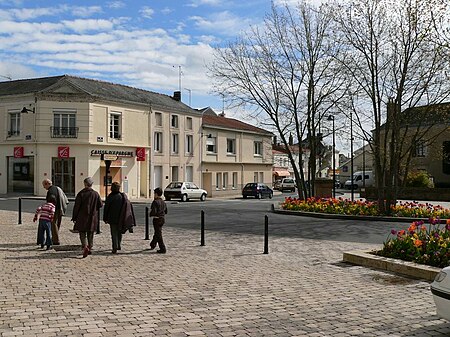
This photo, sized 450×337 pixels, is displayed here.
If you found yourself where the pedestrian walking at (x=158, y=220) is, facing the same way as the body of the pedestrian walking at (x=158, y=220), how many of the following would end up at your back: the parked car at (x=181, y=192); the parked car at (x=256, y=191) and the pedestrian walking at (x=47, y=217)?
0

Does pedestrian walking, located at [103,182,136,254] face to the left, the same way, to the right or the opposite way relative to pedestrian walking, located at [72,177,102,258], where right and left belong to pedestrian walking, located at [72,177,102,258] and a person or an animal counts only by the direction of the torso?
the same way

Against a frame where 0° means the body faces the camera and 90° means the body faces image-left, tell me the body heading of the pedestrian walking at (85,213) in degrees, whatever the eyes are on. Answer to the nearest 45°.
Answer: approximately 180°

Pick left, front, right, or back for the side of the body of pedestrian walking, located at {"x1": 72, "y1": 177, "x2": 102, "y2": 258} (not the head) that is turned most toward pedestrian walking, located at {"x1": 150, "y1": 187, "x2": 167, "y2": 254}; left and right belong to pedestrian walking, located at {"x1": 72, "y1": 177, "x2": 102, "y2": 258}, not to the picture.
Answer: right

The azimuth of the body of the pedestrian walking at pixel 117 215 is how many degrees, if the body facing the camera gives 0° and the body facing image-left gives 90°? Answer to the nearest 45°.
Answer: approximately 180°

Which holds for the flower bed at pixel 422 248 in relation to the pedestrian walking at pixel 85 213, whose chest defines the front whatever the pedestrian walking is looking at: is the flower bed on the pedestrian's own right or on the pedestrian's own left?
on the pedestrian's own right

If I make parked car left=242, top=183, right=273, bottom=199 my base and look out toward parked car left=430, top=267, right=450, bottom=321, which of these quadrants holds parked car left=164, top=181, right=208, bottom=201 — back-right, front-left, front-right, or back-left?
front-right

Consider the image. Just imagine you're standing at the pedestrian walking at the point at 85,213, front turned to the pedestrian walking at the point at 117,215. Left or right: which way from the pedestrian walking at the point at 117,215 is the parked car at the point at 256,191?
left

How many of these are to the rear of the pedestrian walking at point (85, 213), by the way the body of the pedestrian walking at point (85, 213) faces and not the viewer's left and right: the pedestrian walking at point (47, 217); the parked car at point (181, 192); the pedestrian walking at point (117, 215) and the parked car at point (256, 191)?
0

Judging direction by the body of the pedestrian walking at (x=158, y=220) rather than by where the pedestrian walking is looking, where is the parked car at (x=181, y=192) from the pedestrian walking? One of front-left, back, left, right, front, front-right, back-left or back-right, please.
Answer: front-right

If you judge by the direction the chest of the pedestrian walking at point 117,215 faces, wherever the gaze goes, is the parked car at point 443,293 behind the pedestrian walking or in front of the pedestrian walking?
behind

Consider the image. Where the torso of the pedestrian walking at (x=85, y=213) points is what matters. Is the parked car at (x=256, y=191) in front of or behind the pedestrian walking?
in front

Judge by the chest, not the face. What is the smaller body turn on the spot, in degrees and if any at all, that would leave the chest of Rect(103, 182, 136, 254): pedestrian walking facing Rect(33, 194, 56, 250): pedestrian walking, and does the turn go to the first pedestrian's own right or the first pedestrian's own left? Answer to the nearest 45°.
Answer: approximately 90° to the first pedestrian's own left

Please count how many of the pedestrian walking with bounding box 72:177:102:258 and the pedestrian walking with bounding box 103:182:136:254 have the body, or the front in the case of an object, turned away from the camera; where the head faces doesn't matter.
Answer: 2

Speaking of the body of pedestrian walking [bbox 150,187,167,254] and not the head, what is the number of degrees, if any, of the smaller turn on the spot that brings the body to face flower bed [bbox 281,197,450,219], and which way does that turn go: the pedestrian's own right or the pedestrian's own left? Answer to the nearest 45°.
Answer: approximately 90° to the pedestrian's own right

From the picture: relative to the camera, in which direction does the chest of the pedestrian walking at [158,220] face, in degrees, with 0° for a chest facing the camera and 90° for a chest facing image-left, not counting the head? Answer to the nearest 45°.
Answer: approximately 135°
